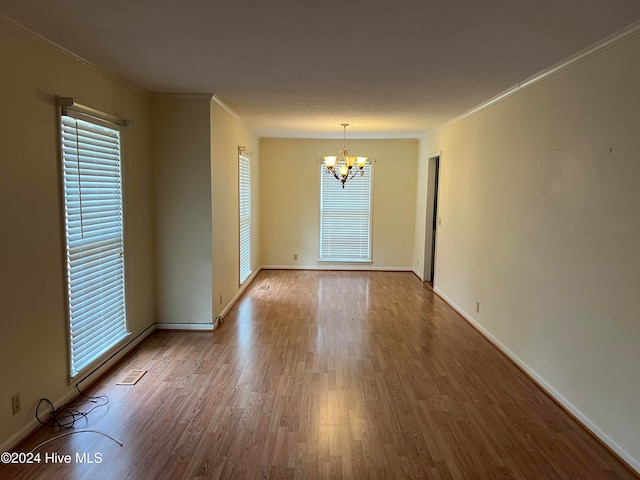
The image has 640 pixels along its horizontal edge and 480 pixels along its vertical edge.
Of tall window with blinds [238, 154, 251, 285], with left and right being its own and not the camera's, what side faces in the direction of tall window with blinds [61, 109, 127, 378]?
right

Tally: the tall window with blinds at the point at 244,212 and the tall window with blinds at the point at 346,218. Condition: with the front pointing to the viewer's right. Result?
1

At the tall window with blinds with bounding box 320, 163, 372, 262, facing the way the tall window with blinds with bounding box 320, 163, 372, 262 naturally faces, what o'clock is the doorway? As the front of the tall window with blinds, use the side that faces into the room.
The doorway is roughly at 10 o'clock from the tall window with blinds.

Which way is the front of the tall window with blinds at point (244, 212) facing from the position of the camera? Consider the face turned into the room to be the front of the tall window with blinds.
facing to the right of the viewer

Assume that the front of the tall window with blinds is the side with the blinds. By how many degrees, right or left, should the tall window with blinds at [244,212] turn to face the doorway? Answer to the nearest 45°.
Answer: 0° — it already faces it

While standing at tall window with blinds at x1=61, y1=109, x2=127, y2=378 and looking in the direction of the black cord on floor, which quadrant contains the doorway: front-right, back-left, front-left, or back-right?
back-left

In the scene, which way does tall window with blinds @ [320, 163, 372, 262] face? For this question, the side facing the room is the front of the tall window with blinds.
toward the camera

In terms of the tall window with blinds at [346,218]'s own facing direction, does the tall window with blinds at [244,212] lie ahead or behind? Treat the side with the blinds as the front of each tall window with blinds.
ahead

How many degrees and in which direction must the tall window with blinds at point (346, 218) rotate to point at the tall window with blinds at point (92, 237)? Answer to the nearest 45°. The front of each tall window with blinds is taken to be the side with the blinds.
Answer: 0° — it already faces it

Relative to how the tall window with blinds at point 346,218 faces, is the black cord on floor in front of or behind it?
in front

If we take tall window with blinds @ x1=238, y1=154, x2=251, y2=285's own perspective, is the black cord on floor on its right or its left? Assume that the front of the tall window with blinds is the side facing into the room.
on its right

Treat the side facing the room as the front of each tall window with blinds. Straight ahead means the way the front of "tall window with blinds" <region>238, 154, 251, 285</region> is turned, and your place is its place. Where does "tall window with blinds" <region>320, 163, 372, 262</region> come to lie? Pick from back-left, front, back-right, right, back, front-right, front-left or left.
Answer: front-left

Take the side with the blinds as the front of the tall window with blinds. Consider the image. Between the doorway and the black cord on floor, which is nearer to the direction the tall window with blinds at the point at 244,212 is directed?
the doorway

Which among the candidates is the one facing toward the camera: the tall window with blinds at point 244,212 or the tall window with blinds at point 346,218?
the tall window with blinds at point 346,218

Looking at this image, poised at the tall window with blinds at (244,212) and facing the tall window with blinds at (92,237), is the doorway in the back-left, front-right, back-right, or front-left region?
back-left
